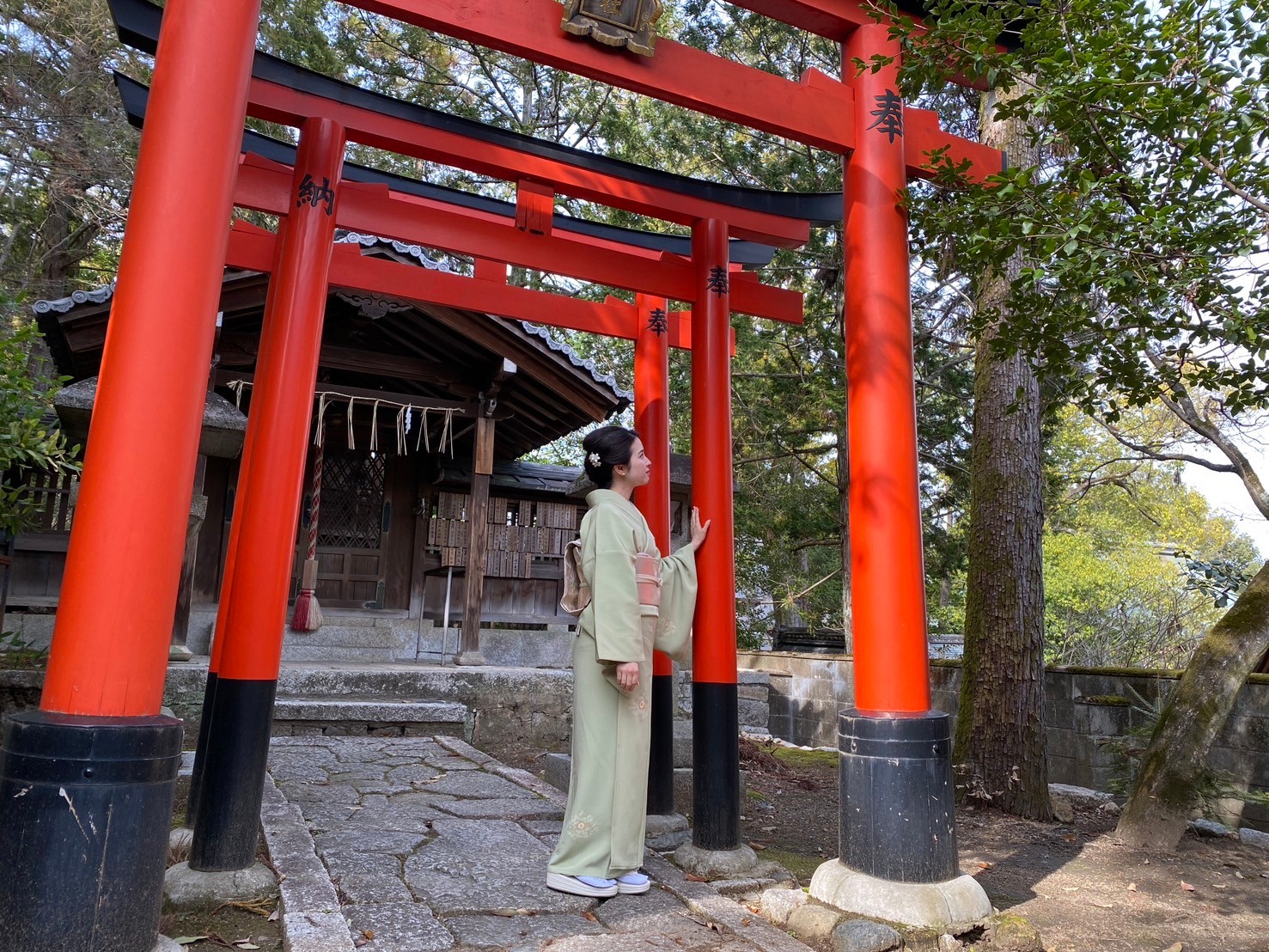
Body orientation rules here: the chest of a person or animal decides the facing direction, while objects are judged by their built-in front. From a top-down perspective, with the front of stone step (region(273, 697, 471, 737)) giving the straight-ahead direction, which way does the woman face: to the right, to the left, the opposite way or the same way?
to the left

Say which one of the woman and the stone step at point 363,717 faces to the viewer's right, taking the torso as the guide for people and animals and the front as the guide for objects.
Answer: the woman

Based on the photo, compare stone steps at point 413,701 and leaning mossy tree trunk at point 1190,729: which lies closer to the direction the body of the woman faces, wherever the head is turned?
the leaning mossy tree trunk

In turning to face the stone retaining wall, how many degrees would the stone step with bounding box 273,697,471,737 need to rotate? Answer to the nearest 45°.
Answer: approximately 90° to its left

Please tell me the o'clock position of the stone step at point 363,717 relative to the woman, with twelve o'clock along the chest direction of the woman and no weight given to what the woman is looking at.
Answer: The stone step is roughly at 8 o'clock from the woman.

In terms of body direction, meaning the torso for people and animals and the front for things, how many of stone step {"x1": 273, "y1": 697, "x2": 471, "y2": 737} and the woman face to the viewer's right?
1

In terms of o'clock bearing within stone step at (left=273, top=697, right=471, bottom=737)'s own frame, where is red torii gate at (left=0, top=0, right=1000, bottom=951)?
The red torii gate is roughly at 12 o'clock from the stone step.

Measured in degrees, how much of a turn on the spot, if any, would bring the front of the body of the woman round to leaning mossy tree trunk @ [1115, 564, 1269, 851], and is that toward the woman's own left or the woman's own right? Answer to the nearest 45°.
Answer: approximately 45° to the woman's own left

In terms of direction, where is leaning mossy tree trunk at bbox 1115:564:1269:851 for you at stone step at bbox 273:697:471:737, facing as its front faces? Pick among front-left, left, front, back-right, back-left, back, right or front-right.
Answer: front-left

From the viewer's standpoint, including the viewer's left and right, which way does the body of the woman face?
facing to the right of the viewer

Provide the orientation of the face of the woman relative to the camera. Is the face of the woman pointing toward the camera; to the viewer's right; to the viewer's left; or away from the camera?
to the viewer's right

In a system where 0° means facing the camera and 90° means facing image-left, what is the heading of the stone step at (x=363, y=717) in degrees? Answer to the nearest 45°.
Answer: approximately 0°

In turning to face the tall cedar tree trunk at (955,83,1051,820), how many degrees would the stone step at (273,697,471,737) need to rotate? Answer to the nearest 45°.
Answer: approximately 45° to its left

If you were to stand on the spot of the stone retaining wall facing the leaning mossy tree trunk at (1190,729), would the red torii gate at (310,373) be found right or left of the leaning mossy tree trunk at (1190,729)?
right
